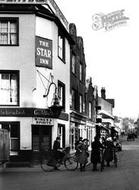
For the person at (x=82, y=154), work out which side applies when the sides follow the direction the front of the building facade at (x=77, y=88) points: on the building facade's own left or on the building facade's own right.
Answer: on the building facade's own right

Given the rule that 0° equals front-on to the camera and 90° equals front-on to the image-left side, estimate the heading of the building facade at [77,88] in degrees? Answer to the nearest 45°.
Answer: approximately 270°

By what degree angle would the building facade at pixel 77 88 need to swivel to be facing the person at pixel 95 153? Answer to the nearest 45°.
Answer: approximately 90° to its right

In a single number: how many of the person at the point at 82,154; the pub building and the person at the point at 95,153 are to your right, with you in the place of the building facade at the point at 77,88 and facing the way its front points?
3

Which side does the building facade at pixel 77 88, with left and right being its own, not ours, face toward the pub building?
right
